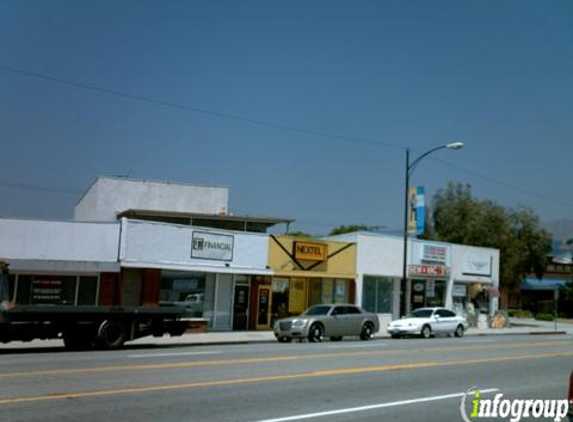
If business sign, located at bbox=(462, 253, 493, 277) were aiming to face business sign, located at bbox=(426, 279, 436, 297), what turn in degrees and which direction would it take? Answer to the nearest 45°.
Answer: approximately 45° to its right

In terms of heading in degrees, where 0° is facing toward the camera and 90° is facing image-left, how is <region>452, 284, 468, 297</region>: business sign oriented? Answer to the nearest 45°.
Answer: approximately 0°

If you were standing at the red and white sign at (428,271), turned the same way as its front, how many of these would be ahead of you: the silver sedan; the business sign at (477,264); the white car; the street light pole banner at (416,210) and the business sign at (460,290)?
3

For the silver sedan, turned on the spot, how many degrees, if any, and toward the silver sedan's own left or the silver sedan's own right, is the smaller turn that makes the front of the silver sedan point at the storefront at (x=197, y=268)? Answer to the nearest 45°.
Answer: approximately 90° to the silver sedan's own right

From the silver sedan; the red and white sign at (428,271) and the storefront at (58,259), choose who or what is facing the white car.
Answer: the red and white sign

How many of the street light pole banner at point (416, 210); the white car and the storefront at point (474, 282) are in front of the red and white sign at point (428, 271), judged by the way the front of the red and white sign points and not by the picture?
2
